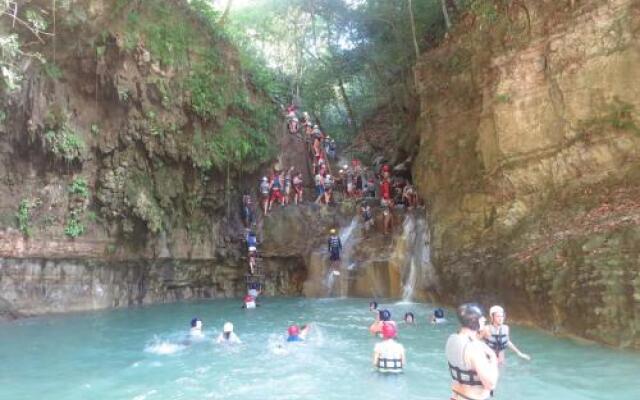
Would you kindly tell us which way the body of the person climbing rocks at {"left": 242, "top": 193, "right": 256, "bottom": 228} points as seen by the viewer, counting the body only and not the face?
away from the camera

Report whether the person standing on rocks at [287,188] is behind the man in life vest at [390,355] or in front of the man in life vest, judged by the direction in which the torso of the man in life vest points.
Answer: in front

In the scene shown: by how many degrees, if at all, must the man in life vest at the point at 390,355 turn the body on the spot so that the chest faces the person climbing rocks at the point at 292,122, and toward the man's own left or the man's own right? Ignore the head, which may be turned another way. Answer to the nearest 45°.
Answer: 0° — they already face them

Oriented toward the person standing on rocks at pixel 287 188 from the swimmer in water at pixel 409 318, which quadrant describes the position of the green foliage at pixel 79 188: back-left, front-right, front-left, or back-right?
front-left

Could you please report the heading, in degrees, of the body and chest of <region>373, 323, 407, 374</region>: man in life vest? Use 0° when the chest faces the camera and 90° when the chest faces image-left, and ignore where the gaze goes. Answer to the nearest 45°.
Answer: approximately 180°

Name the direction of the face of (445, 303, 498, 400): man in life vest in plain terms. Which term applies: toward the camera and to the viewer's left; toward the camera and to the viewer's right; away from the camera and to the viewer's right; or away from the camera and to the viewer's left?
away from the camera and to the viewer's right

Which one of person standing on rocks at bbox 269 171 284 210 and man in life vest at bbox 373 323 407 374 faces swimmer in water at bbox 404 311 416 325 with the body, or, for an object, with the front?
the man in life vest

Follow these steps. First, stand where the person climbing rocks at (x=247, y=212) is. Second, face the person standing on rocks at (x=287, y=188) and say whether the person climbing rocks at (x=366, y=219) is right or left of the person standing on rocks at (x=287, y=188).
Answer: right

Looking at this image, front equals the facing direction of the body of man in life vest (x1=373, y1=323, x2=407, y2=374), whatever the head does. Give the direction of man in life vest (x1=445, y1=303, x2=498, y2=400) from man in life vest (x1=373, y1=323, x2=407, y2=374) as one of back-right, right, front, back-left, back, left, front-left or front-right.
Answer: back

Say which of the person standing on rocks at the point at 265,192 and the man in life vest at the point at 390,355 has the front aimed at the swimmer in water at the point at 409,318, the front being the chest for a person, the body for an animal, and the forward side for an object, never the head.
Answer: the man in life vest

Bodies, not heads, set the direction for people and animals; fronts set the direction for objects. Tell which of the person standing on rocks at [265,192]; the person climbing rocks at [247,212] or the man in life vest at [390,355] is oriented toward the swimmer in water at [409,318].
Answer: the man in life vest

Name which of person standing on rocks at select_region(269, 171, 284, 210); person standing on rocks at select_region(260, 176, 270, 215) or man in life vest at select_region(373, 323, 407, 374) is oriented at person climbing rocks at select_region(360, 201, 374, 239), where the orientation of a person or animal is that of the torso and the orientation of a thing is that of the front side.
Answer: the man in life vest

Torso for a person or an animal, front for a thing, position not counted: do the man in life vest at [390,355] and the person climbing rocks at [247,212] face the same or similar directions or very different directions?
same or similar directions
